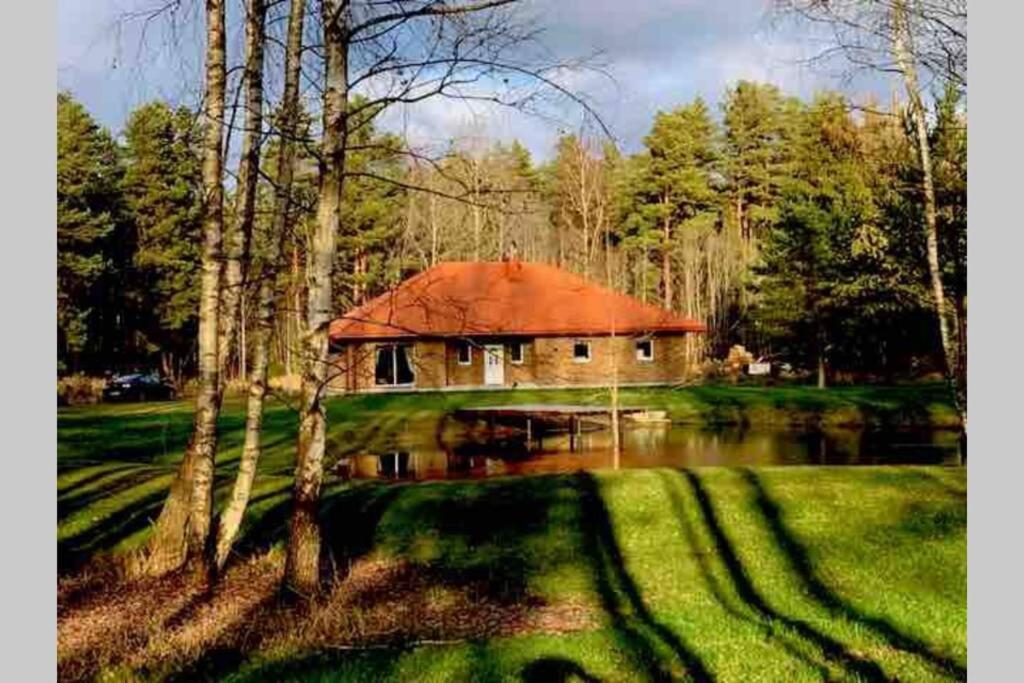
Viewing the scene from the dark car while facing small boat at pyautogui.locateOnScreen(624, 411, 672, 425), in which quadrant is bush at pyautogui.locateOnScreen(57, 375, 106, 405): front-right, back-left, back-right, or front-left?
back-right

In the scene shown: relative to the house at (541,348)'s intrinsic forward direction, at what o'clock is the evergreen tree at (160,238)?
The evergreen tree is roughly at 4 o'clock from the house.

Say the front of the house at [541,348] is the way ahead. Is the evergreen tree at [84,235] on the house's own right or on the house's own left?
on the house's own right

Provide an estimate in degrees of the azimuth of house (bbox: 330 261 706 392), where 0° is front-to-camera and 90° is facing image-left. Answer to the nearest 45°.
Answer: approximately 0°

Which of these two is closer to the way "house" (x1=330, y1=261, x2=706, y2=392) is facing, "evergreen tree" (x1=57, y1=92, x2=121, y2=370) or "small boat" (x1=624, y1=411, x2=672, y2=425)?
the small boat

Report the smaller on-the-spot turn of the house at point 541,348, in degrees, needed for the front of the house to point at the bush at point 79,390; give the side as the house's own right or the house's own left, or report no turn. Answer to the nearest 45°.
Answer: approximately 90° to the house's own right

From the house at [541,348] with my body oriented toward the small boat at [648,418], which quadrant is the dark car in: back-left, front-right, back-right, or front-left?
back-right

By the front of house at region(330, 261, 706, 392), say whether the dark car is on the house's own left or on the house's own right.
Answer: on the house's own right
